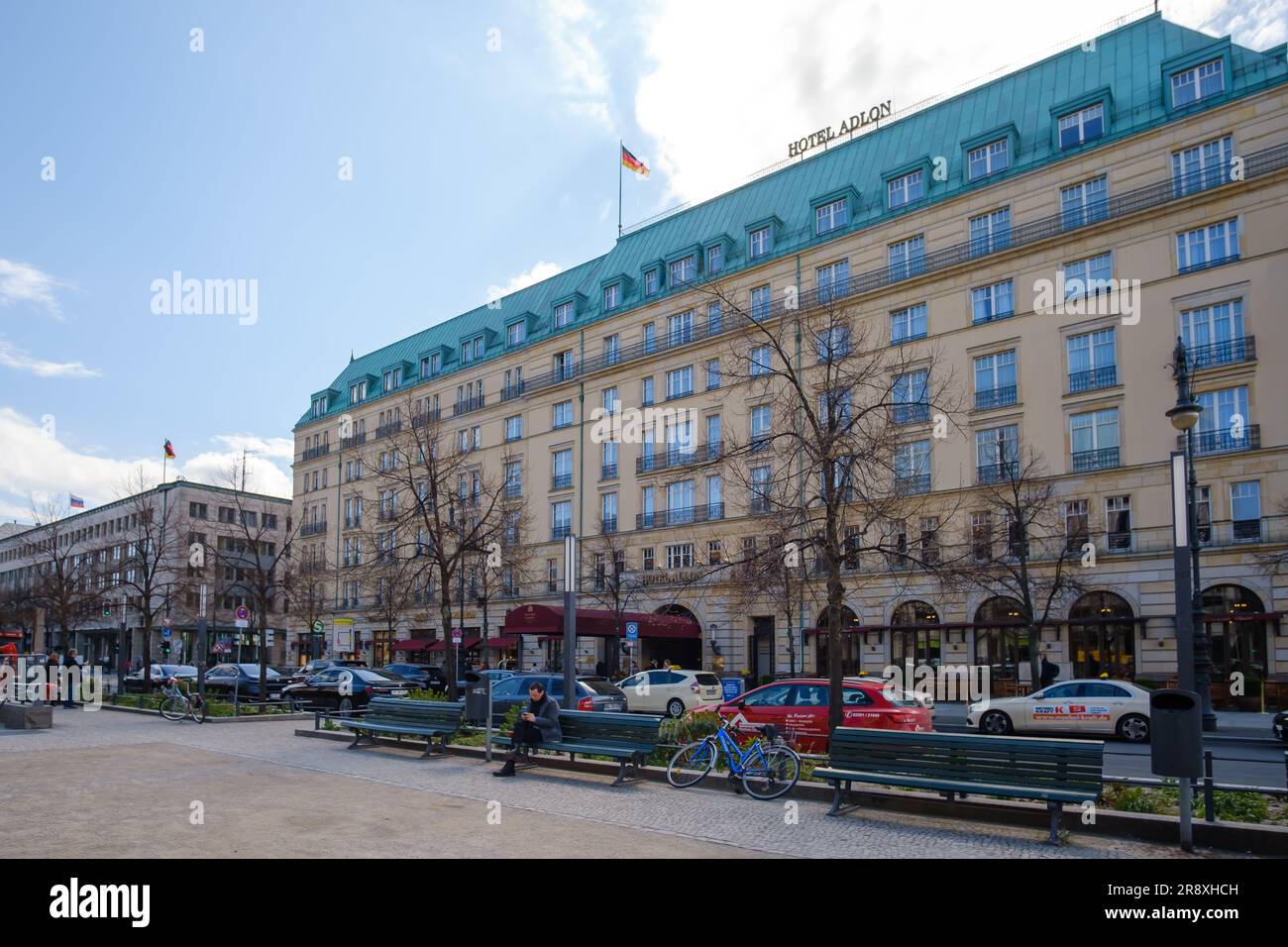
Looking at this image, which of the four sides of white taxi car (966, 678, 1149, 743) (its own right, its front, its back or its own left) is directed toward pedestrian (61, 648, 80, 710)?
front

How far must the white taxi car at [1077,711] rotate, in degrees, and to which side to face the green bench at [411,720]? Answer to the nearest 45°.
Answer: approximately 45° to its left

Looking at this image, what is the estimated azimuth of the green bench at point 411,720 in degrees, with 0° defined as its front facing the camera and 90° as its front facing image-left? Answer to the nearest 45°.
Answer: approximately 45°

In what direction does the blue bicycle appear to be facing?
to the viewer's left

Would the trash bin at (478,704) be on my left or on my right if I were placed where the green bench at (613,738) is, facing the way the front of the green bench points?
on my right

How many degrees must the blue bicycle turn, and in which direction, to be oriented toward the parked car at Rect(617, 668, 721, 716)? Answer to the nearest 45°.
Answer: approximately 90° to its right

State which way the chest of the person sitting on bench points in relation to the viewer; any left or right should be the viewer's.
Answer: facing the viewer and to the left of the viewer

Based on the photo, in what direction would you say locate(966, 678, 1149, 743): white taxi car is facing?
to the viewer's left

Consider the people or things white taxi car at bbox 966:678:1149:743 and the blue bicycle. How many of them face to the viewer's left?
2
